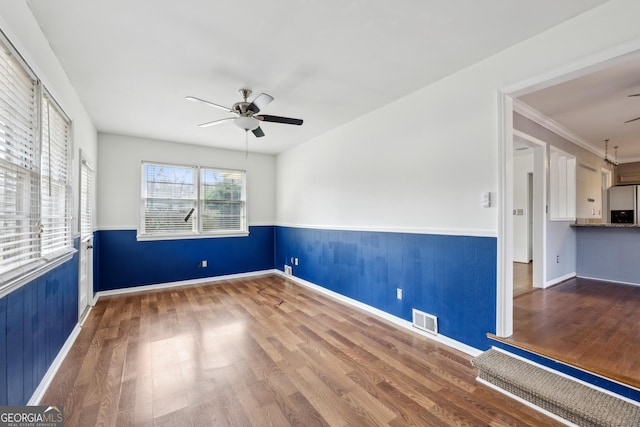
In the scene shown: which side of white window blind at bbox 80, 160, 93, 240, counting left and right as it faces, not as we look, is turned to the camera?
right

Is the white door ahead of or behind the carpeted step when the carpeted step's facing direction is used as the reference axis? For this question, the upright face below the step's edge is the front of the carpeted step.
ahead

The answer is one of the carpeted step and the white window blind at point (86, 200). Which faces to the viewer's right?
the white window blind

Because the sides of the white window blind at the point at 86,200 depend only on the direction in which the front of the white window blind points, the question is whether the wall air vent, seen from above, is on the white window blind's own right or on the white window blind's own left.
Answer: on the white window blind's own right

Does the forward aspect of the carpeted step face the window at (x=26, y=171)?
yes

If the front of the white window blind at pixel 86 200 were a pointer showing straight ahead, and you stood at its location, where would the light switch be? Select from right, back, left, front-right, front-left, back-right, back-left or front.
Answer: front-right

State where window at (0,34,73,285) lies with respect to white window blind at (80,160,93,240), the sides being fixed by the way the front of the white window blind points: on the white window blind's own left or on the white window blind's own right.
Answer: on the white window blind's own right

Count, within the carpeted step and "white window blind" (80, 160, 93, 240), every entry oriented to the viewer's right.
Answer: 1

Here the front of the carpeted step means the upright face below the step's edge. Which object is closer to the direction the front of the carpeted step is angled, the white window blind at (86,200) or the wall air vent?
the white window blind

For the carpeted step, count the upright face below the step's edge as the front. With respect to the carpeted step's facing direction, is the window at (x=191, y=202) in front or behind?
in front

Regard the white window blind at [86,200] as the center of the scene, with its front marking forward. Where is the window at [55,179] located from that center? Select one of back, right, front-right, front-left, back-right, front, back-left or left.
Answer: right
